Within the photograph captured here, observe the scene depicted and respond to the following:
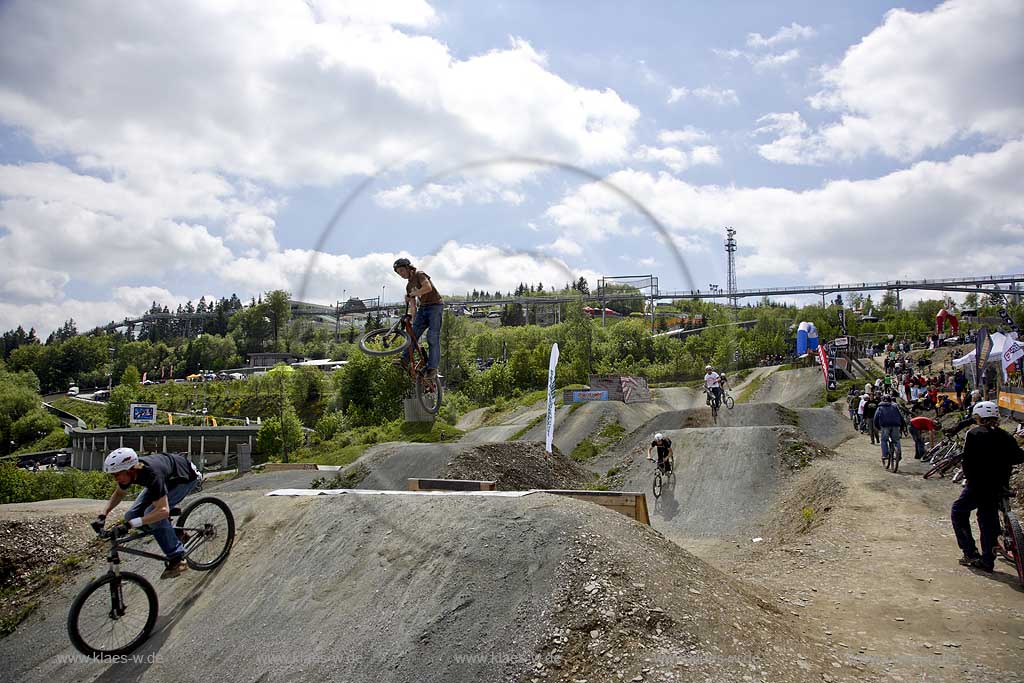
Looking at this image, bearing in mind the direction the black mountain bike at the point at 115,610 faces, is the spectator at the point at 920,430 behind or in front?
behind

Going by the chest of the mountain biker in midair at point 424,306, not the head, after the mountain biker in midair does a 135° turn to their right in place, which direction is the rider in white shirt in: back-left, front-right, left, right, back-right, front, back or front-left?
front-right

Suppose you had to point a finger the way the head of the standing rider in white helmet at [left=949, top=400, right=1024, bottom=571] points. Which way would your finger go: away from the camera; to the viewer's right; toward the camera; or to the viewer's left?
away from the camera

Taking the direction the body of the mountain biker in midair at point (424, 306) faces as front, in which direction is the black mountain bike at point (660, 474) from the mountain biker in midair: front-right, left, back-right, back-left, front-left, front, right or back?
back

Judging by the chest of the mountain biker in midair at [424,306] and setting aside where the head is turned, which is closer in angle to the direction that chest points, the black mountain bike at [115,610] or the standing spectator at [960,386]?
the black mountain bike

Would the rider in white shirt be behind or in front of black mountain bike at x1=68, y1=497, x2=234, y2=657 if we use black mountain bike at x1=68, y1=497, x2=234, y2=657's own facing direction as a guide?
behind

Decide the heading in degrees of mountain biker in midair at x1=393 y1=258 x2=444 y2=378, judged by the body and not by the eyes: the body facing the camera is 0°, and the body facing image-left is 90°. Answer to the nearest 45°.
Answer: approximately 45°

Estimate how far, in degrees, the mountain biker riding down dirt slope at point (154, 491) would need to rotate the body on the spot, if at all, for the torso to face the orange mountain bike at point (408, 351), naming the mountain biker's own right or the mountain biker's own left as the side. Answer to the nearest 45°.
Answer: approximately 180°

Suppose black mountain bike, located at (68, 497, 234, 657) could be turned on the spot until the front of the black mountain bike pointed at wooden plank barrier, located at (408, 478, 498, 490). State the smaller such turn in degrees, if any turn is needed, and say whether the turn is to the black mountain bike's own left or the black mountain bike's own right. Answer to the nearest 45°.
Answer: approximately 180°
